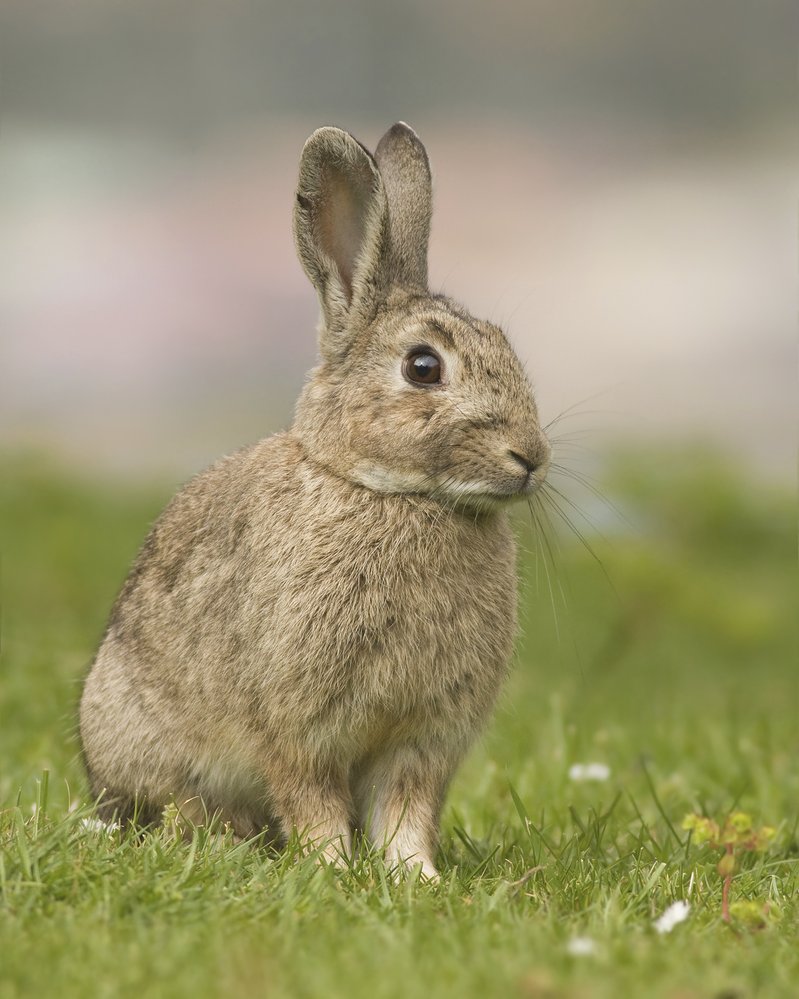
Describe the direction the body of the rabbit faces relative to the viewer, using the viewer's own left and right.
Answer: facing the viewer and to the right of the viewer

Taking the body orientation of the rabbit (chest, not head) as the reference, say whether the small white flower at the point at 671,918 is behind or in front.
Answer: in front

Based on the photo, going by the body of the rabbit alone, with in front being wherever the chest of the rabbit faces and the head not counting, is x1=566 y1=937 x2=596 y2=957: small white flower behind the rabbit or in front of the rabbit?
in front
